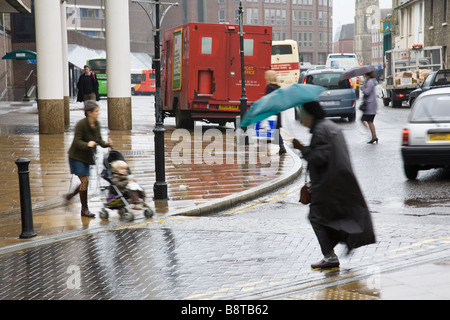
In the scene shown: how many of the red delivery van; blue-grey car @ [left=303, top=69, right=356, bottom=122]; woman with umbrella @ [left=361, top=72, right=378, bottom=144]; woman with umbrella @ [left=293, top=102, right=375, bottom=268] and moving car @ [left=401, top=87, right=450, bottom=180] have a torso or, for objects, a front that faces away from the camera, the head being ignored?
3

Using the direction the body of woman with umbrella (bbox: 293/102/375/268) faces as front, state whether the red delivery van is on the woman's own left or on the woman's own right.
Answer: on the woman's own right

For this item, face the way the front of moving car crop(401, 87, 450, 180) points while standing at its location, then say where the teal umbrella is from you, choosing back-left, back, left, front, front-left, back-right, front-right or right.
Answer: back

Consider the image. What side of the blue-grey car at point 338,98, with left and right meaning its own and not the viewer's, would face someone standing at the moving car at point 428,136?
back

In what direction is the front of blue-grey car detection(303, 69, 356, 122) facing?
away from the camera

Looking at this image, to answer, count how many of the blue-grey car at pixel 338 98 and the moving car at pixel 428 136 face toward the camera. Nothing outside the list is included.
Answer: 0

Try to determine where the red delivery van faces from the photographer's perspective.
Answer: facing away from the viewer

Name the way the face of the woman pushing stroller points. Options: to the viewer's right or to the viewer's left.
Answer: to the viewer's right

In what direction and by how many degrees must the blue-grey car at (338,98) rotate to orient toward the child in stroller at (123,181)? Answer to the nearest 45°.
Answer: approximately 180°

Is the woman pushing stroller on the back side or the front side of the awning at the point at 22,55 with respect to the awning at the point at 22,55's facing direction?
on the front side

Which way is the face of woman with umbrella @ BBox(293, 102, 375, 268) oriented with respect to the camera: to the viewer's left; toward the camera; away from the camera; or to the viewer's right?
to the viewer's left

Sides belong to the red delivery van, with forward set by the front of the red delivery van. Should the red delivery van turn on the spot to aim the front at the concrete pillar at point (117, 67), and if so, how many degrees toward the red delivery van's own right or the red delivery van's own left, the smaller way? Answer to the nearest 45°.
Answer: approximately 90° to the red delivery van's own left
